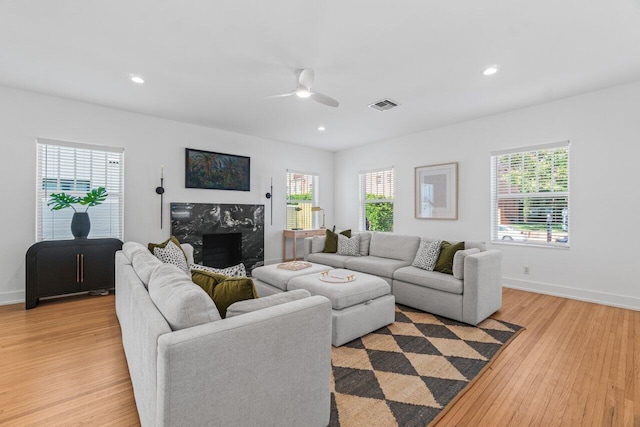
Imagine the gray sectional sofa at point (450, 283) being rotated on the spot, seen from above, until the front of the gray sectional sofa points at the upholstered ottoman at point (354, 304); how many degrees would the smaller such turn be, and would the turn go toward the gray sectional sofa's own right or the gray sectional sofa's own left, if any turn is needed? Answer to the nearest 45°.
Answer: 0° — it already faces it

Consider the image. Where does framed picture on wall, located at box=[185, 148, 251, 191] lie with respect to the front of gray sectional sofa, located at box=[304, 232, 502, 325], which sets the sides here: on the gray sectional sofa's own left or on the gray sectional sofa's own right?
on the gray sectional sofa's own right

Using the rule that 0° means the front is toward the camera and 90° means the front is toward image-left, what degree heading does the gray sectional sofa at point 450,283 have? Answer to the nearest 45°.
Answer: approximately 45°

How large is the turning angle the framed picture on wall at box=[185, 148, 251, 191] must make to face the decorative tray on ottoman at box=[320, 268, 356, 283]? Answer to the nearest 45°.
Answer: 0° — it already faces it

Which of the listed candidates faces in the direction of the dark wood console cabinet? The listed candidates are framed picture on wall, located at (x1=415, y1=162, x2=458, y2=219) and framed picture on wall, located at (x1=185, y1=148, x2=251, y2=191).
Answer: framed picture on wall, located at (x1=415, y1=162, x2=458, y2=219)

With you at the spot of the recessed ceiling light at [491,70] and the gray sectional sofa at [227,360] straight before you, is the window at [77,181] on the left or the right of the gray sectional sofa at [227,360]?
right

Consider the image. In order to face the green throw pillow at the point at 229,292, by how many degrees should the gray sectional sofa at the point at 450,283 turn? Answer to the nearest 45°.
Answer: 0° — it already faces it

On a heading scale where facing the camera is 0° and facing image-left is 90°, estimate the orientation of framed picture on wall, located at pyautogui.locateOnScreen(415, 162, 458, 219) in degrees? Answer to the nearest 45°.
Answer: approximately 45°
